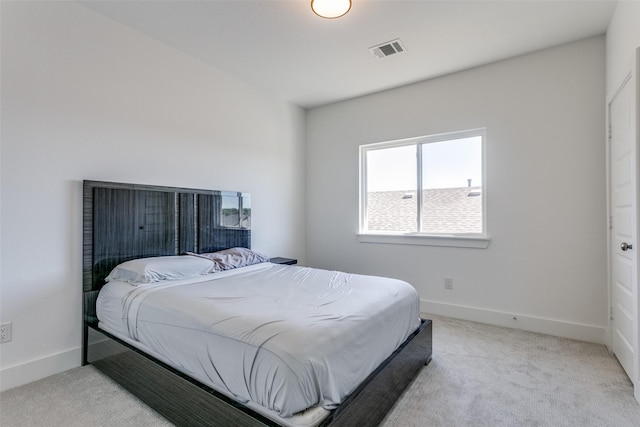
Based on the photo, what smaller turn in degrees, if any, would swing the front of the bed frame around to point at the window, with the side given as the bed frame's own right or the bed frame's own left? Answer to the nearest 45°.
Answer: approximately 45° to the bed frame's own left

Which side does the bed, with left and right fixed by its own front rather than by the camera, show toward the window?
left

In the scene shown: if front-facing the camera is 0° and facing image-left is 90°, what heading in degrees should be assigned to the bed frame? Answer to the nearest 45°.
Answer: approximately 315°
